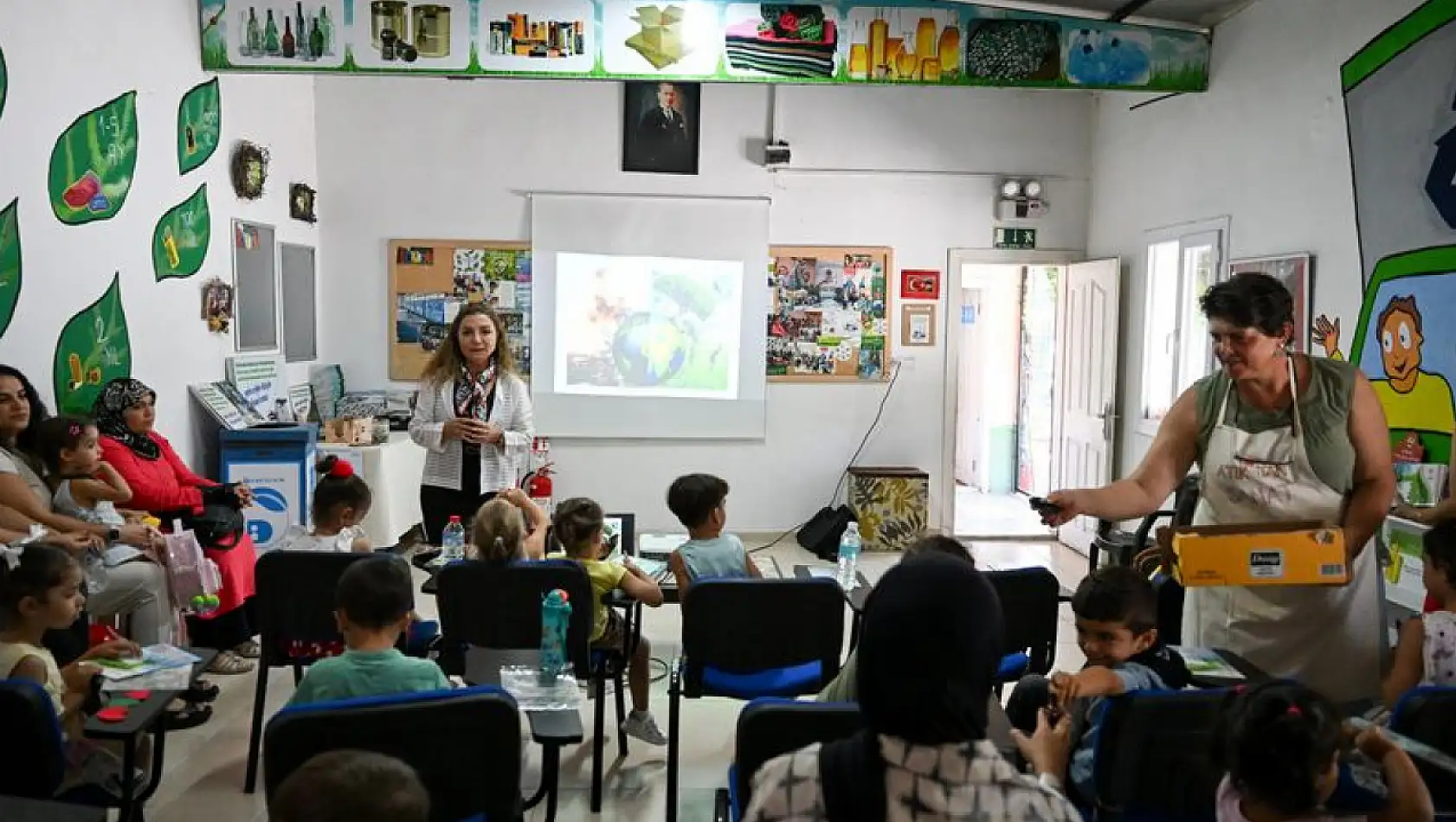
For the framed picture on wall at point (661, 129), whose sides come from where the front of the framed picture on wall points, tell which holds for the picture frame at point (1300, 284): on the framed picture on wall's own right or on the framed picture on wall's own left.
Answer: on the framed picture on wall's own left

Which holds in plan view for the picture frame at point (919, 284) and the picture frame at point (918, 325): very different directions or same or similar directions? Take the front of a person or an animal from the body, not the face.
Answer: same or similar directions

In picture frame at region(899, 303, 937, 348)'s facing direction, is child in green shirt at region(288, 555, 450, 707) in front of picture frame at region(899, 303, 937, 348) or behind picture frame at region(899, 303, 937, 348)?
in front

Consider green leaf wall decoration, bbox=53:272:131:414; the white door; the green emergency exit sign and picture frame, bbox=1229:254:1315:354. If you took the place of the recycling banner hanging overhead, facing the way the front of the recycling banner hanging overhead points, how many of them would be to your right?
1

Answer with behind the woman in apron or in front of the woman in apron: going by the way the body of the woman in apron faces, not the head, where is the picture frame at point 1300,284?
behind

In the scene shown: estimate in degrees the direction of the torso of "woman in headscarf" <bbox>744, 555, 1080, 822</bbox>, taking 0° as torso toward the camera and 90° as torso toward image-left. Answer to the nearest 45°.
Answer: approximately 180°

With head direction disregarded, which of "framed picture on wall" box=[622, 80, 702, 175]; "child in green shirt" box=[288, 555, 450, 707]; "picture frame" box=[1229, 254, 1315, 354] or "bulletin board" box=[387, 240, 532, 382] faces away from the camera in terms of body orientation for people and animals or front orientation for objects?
the child in green shirt

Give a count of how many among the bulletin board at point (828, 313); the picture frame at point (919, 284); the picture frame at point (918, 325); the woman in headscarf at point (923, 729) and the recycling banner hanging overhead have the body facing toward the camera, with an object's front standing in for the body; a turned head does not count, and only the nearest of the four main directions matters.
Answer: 4

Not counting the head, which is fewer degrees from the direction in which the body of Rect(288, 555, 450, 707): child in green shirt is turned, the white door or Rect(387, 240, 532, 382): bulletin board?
the bulletin board

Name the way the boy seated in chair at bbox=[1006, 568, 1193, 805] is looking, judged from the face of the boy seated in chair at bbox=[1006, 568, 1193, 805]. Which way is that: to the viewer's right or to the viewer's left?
to the viewer's left

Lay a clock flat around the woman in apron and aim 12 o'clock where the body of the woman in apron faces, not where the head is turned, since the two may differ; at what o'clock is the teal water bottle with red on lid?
The teal water bottle with red on lid is roughly at 1 o'clock from the woman in apron.

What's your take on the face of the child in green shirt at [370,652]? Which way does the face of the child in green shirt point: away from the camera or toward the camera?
away from the camera

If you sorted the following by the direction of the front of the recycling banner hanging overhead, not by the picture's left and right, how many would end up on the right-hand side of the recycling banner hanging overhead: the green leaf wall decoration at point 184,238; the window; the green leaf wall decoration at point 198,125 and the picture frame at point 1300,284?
2

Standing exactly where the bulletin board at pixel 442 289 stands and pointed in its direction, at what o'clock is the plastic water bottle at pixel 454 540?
The plastic water bottle is roughly at 12 o'clock from the bulletin board.

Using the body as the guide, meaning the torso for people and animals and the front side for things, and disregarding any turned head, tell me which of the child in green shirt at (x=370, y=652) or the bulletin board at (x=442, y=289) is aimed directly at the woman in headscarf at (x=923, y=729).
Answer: the bulletin board

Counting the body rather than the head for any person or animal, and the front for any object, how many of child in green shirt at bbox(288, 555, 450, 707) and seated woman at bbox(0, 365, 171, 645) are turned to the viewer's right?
1

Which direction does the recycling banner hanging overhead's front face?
toward the camera

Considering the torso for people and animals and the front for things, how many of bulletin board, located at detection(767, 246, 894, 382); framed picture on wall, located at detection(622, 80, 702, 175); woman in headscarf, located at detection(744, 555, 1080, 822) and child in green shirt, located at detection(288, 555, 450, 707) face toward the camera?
2
